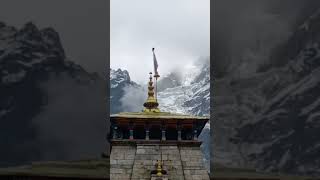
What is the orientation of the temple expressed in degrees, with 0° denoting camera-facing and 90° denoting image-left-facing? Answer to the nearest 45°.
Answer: approximately 0°
